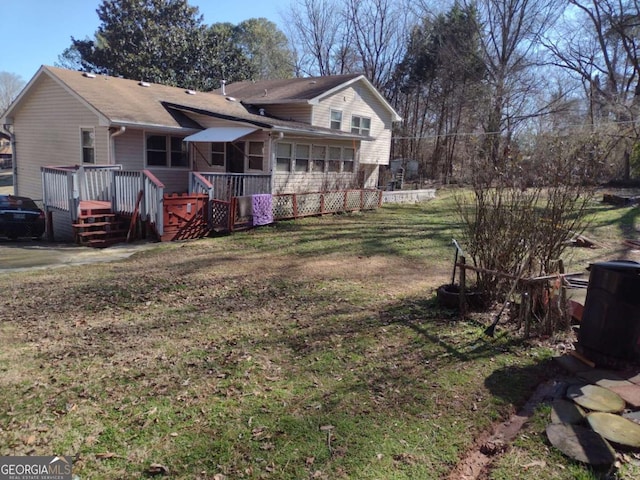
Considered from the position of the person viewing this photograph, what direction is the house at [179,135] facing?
facing away from the viewer and to the left of the viewer

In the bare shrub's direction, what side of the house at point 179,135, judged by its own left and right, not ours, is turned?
back
